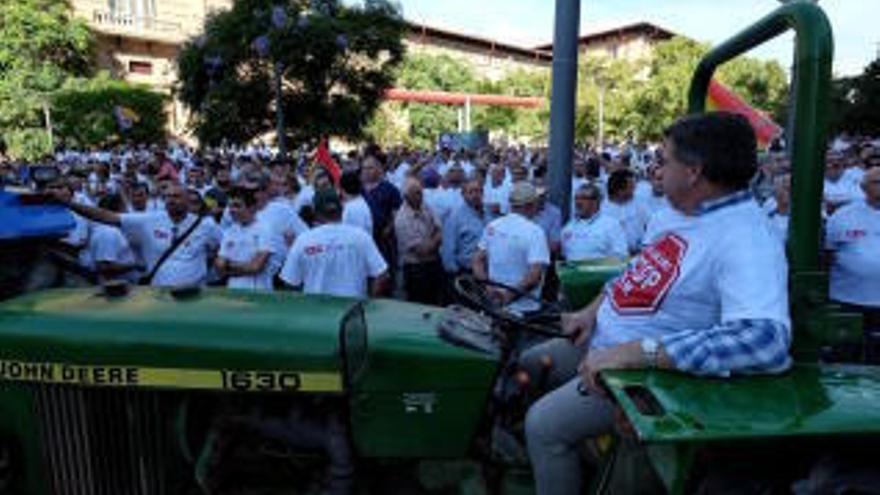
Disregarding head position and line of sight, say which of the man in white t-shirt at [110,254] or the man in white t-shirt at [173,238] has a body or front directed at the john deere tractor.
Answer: the man in white t-shirt at [173,238]

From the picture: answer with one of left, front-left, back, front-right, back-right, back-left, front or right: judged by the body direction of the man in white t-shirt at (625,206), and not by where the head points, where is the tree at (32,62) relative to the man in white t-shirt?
back

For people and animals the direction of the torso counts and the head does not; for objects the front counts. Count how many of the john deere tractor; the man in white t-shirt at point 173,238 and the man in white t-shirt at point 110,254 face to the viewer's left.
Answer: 1

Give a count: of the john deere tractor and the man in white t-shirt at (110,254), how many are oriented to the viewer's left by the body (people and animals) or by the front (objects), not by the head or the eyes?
1

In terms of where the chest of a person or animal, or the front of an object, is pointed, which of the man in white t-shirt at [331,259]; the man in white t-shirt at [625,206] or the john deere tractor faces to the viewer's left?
the john deere tractor

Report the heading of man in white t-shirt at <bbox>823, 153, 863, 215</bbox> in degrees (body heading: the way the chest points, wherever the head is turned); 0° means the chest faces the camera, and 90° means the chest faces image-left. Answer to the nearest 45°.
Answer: approximately 45°

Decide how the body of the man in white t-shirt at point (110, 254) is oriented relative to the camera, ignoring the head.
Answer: away from the camera

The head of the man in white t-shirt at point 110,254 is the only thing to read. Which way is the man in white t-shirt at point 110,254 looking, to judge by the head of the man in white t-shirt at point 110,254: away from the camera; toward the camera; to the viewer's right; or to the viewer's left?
away from the camera

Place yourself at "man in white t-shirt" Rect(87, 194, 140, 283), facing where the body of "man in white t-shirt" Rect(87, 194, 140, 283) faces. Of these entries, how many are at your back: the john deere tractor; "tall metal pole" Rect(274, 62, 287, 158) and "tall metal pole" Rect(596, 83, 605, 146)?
1

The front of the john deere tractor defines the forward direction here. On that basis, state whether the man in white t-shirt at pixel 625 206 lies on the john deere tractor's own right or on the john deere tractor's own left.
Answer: on the john deere tractor's own right

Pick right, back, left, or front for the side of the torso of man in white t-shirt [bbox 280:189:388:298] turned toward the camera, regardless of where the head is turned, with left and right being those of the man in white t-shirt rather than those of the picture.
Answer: back
